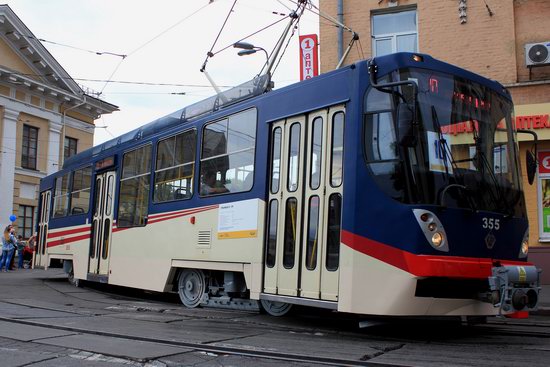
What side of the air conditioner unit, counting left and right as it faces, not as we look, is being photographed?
front

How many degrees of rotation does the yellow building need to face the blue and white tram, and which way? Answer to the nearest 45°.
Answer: approximately 45° to its right

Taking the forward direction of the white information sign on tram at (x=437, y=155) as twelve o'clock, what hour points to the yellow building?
The yellow building is roughly at 6 o'clock from the white information sign on tram.

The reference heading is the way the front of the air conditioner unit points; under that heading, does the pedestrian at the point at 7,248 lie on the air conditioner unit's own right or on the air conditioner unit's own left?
on the air conditioner unit's own right

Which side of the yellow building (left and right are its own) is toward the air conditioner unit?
front

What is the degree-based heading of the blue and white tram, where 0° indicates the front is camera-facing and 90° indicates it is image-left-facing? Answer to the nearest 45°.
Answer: approximately 315°

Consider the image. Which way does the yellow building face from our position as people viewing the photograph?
facing the viewer and to the right of the viewer

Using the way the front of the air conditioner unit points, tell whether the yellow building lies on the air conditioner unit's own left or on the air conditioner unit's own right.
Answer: on the air conditioner unit's own right

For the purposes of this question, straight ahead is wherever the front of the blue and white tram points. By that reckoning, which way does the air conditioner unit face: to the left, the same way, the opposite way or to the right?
to the right

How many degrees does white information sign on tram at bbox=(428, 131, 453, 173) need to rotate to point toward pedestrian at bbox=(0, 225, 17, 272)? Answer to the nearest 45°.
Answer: approximately 180°

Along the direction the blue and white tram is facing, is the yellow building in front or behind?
behind

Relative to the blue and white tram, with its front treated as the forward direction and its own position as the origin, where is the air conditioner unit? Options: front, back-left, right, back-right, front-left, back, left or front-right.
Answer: left

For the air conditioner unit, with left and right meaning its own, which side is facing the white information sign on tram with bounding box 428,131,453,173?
front
